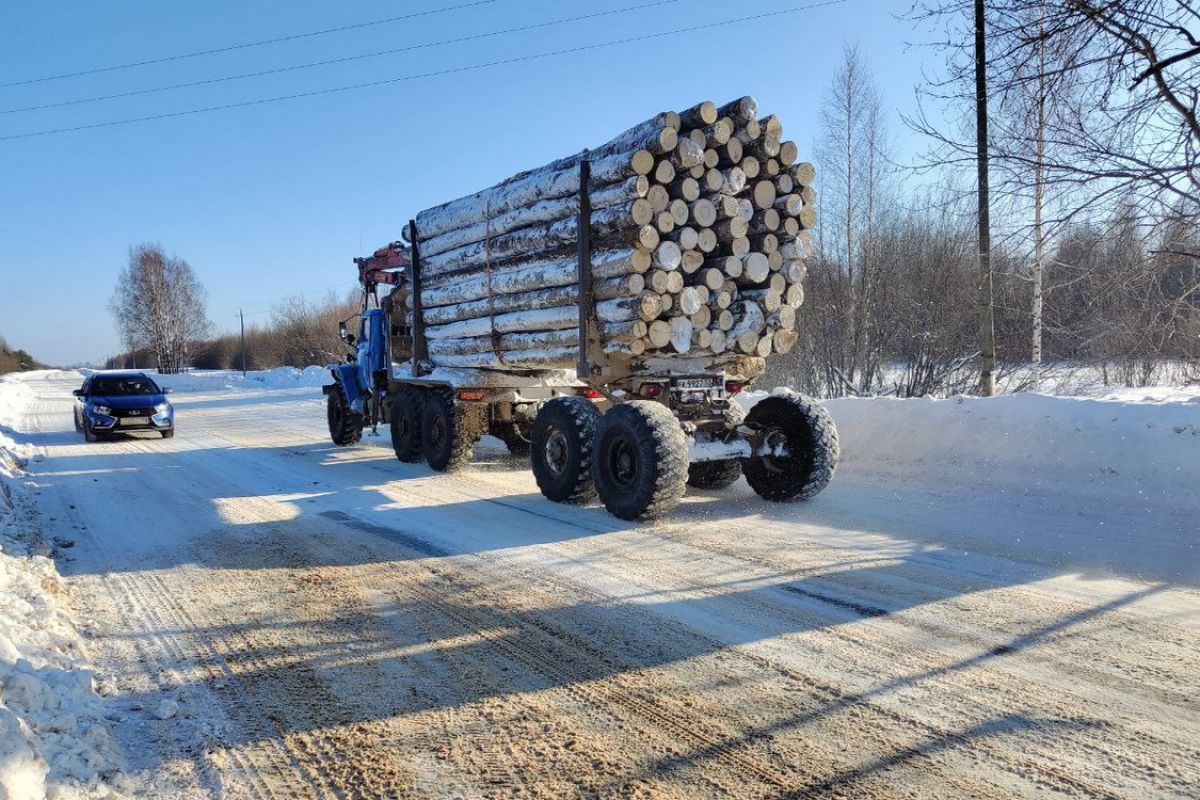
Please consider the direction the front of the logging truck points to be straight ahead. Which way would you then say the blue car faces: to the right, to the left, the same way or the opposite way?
the opposite way

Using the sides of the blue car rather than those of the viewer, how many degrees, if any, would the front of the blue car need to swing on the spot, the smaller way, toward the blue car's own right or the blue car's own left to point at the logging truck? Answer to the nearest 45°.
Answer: approximately 45° to the blue car's own left

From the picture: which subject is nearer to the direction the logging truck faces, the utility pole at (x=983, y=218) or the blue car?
the blue car

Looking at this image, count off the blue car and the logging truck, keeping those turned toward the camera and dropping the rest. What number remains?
1

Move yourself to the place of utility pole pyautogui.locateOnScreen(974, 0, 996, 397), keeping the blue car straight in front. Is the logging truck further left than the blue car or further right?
left

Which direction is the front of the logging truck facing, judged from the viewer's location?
facing away from the viewer and to the left of the viewer

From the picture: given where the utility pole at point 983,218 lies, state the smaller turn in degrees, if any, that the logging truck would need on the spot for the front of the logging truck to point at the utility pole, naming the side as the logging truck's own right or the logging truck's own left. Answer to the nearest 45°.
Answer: approximately 135° to the logging truck's own right

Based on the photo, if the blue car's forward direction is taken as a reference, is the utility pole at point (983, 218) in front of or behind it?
in front

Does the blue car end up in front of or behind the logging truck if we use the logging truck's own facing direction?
in front

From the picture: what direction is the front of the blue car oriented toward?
toward the camera
